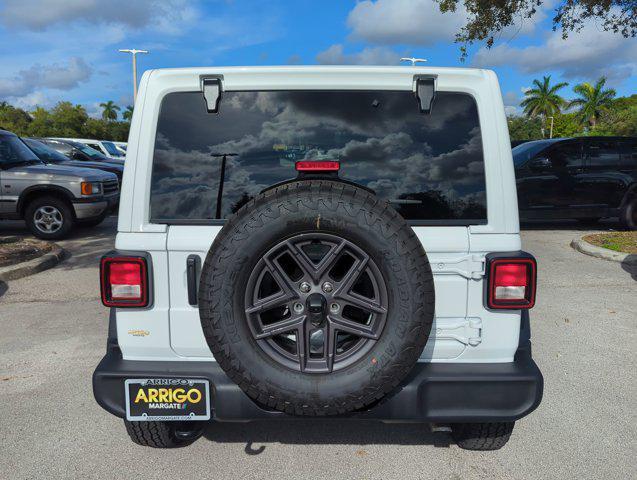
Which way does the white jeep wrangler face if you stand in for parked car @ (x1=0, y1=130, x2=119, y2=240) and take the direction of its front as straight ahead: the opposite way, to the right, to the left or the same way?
to the left

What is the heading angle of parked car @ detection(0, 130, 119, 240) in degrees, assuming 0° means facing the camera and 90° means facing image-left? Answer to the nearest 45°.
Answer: approximately 315°

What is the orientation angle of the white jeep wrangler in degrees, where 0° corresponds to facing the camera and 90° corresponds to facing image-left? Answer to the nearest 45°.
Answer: approximately 180°

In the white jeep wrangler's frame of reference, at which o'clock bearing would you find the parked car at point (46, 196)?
The parked car is roughly at 11 o'clock from the white jeep wrangler.

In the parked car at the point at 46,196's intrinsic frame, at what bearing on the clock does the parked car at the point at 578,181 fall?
the parked car at the point at 578,181 is roughly at 11 o'clock from the parked car at the point at 46,196.

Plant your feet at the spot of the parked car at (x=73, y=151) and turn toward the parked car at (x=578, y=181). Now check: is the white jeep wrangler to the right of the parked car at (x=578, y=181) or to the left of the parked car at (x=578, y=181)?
right

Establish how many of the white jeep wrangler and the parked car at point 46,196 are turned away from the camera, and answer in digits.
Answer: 1

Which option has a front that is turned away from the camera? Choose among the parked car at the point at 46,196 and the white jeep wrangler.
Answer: the white jeep wrangler

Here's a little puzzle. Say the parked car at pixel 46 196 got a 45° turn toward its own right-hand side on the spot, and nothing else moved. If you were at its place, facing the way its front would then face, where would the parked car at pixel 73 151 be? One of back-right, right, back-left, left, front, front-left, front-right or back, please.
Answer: back
